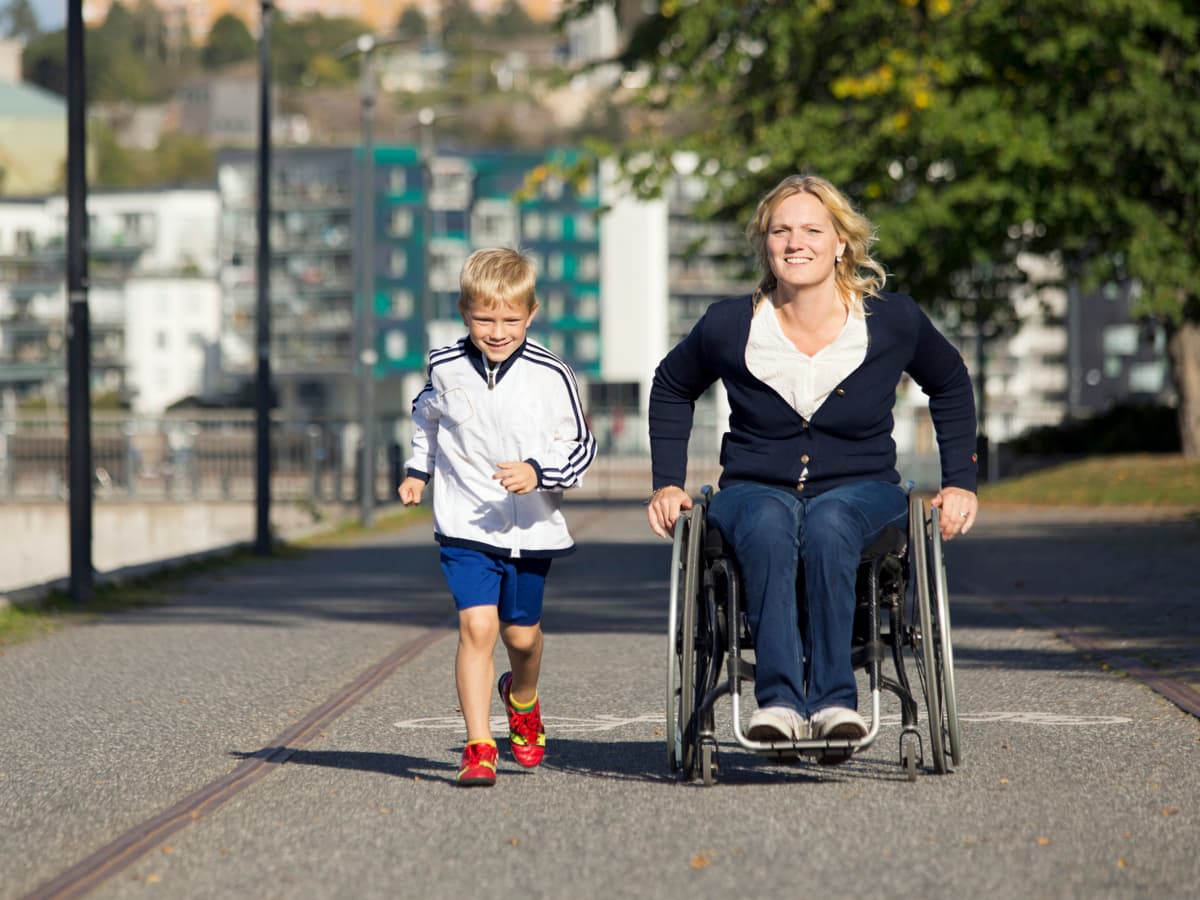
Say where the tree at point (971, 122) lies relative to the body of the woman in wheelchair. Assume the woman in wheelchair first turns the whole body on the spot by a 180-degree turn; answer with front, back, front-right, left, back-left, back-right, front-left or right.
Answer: front

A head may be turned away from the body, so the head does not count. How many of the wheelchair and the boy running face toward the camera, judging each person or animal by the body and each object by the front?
2

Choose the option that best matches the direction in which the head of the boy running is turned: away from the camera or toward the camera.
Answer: toward the camera

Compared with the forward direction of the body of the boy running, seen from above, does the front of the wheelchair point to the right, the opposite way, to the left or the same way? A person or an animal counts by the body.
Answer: the same way

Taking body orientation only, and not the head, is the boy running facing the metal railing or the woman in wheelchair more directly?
the woman in wheelchair

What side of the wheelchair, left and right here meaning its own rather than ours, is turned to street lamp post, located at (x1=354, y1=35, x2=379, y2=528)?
back

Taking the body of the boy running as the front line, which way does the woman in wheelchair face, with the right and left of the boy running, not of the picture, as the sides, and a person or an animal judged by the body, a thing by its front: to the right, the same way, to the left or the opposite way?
the same way

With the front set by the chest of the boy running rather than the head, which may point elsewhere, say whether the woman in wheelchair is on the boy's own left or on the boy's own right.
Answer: on the boy's own left

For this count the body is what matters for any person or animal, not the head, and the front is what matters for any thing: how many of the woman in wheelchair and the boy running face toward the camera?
2

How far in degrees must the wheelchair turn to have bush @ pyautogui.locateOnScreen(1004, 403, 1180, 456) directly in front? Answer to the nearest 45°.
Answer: approximately 180°

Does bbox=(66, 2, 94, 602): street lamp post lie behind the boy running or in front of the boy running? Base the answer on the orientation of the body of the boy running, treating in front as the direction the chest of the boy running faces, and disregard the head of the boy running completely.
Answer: behind

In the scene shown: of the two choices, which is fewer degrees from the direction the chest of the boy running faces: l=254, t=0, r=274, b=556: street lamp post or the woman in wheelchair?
the woman in wheelchair

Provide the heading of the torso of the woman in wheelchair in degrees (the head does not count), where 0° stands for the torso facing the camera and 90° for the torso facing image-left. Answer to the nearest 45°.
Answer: approximately 0°
